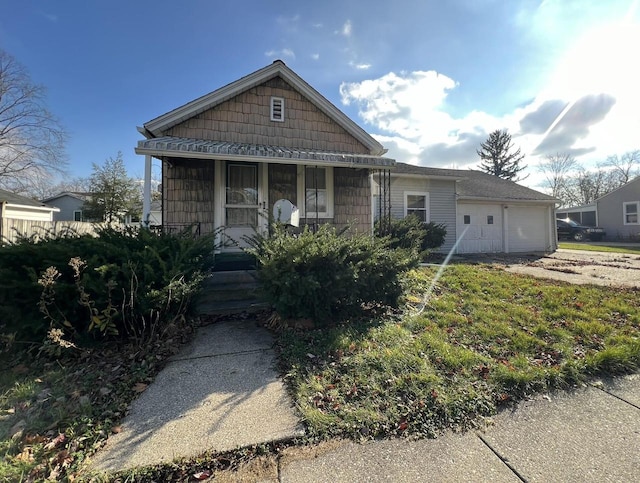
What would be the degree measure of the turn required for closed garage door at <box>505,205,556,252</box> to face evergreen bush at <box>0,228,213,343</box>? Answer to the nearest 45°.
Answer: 0° — it already faces it

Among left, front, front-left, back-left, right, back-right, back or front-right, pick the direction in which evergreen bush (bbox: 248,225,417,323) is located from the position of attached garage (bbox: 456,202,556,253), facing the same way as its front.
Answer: front

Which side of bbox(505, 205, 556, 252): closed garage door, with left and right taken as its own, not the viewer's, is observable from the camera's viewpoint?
front

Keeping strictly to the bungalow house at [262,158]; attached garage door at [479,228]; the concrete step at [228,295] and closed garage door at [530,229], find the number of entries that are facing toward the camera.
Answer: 4

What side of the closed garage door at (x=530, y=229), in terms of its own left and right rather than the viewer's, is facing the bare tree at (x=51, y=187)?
right

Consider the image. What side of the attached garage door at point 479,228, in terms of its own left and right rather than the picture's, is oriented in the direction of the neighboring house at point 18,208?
right

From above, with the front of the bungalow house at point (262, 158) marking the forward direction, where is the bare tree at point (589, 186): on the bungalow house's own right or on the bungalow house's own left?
on the bungalow house's own left

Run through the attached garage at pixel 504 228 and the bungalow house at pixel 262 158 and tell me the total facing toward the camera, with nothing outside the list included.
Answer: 2

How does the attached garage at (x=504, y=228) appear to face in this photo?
toward the camera

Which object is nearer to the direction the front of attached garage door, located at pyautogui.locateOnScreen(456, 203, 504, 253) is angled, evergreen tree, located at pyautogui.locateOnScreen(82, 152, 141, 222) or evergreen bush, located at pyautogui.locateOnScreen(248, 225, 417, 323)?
the evergreen bush

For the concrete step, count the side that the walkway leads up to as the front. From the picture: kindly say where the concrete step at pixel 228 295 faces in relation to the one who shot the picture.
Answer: facing the viewer

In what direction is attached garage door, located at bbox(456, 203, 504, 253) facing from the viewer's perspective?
toward the camera
